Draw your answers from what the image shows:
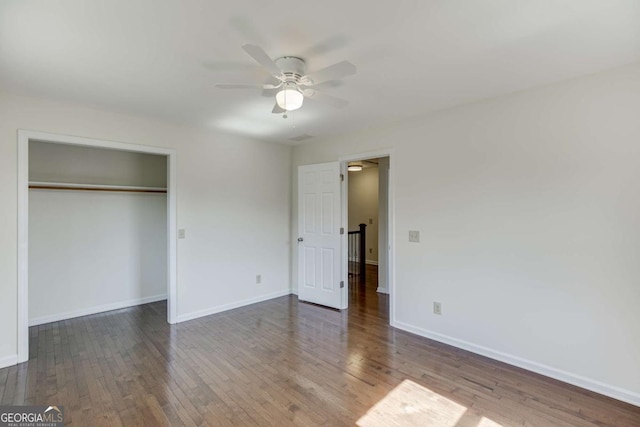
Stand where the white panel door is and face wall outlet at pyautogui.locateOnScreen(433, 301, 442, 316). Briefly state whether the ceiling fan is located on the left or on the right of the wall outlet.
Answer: right

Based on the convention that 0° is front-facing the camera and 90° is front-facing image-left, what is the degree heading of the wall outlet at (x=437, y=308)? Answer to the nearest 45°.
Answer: approximately 45°

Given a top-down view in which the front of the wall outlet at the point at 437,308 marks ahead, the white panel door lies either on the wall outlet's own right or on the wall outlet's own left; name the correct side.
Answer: on the wall outlet's own right
